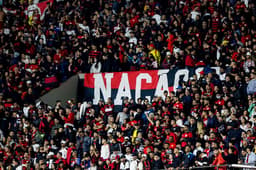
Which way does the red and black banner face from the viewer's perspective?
toward the camera

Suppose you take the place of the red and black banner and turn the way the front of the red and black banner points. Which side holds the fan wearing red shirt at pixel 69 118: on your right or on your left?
on your right

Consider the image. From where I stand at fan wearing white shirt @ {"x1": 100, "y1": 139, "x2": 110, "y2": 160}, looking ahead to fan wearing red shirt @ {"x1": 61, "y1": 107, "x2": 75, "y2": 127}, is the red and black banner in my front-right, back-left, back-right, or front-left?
front-right

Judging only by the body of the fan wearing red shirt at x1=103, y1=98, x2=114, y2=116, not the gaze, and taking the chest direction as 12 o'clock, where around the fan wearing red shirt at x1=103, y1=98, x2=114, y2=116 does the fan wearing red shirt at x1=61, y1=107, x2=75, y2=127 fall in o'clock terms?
the fan wearing red shirt at x1=61, y1=107, x2=75, y2=127 is roughly at 3 o'clock from the fan wearing red shirt at x1=103, y1=98, x2=114, y2=116.
